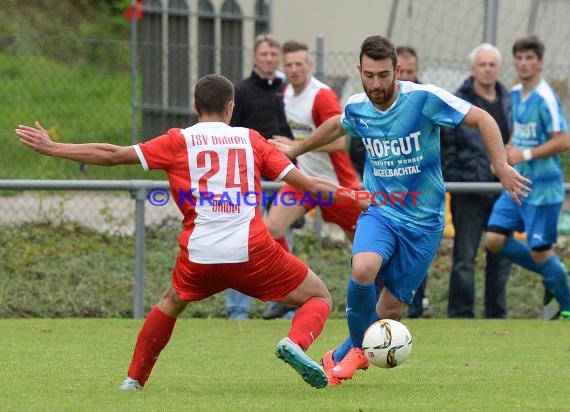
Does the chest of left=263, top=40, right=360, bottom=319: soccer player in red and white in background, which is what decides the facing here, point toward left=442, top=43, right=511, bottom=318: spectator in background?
no

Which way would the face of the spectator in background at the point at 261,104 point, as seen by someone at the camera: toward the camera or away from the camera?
toward the camera

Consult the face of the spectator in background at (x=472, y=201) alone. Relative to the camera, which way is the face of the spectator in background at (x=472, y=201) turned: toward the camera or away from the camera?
toward the camera

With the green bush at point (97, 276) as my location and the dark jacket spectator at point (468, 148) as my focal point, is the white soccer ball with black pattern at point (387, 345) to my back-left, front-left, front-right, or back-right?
front-right

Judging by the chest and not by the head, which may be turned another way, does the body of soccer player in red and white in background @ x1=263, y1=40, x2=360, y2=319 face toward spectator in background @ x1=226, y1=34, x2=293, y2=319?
no

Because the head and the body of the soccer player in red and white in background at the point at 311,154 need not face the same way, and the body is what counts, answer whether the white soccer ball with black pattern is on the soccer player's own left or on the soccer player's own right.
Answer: on the soccer player's own left

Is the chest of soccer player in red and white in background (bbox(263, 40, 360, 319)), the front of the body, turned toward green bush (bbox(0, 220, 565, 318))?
no
